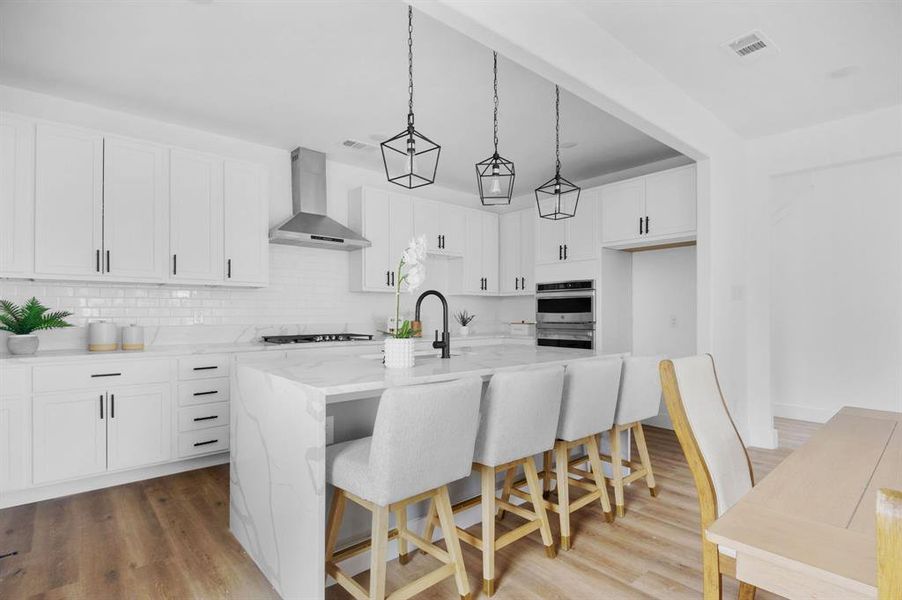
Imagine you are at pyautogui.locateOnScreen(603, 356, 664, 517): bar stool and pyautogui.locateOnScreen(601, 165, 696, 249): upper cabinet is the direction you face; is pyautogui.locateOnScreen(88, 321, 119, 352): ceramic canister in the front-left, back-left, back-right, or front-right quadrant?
back-left

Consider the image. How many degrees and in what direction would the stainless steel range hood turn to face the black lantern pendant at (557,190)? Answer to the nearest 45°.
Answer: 0° — it already faces it

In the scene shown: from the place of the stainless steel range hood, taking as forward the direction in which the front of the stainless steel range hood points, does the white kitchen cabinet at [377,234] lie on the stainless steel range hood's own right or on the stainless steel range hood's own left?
on the stainless steel range hood's own left
